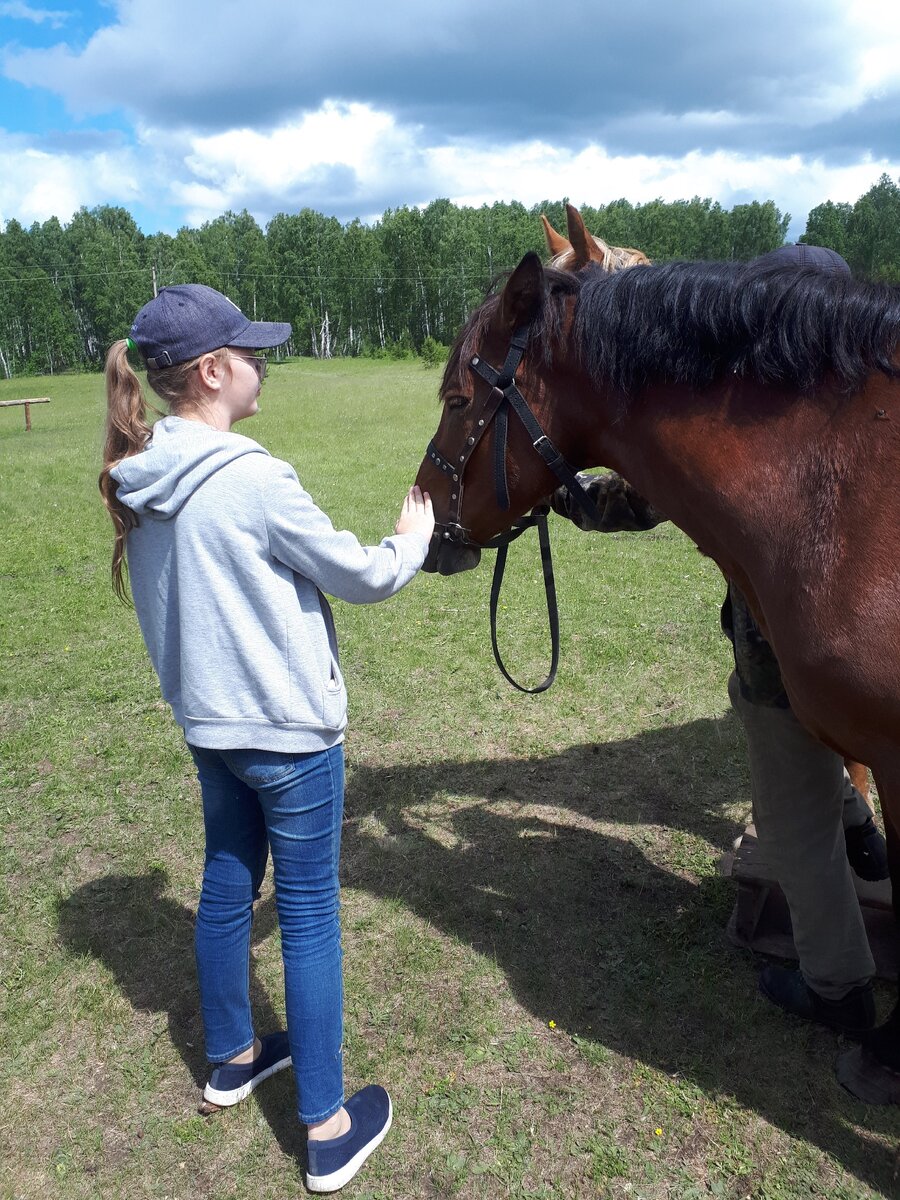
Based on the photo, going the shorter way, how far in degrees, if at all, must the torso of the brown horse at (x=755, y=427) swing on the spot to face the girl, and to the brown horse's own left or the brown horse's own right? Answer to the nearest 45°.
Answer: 0° — it already faces them

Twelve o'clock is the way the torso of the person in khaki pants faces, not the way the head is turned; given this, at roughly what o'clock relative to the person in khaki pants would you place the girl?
The girl is roughly at 11 o'clock from the person in khaki pants.

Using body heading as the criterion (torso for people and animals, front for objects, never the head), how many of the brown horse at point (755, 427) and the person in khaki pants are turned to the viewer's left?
2

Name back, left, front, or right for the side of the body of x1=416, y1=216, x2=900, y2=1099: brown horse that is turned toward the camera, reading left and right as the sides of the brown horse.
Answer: left

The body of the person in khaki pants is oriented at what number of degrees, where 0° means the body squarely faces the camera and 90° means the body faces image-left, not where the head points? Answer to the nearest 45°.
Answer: approximately 90°
